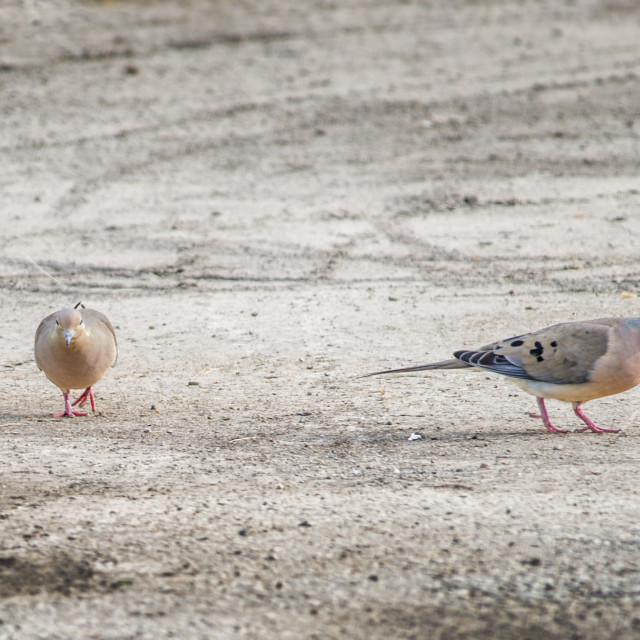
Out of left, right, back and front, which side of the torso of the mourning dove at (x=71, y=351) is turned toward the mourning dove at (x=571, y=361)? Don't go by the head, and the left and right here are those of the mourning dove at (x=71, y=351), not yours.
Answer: left

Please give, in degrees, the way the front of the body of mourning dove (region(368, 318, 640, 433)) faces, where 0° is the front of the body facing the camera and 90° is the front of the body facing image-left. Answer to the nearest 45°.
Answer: approximately 270°

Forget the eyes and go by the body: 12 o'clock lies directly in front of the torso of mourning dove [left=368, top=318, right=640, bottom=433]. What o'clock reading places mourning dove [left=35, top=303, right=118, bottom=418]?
mourning dove [left=35, top=303, right=118, bottom=418] is roughly at 6 o'clock from mourning dove [left=368, top=318, right=640, bottom=433].

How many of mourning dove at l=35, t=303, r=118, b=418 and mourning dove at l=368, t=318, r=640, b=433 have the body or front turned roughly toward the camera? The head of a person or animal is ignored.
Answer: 1
